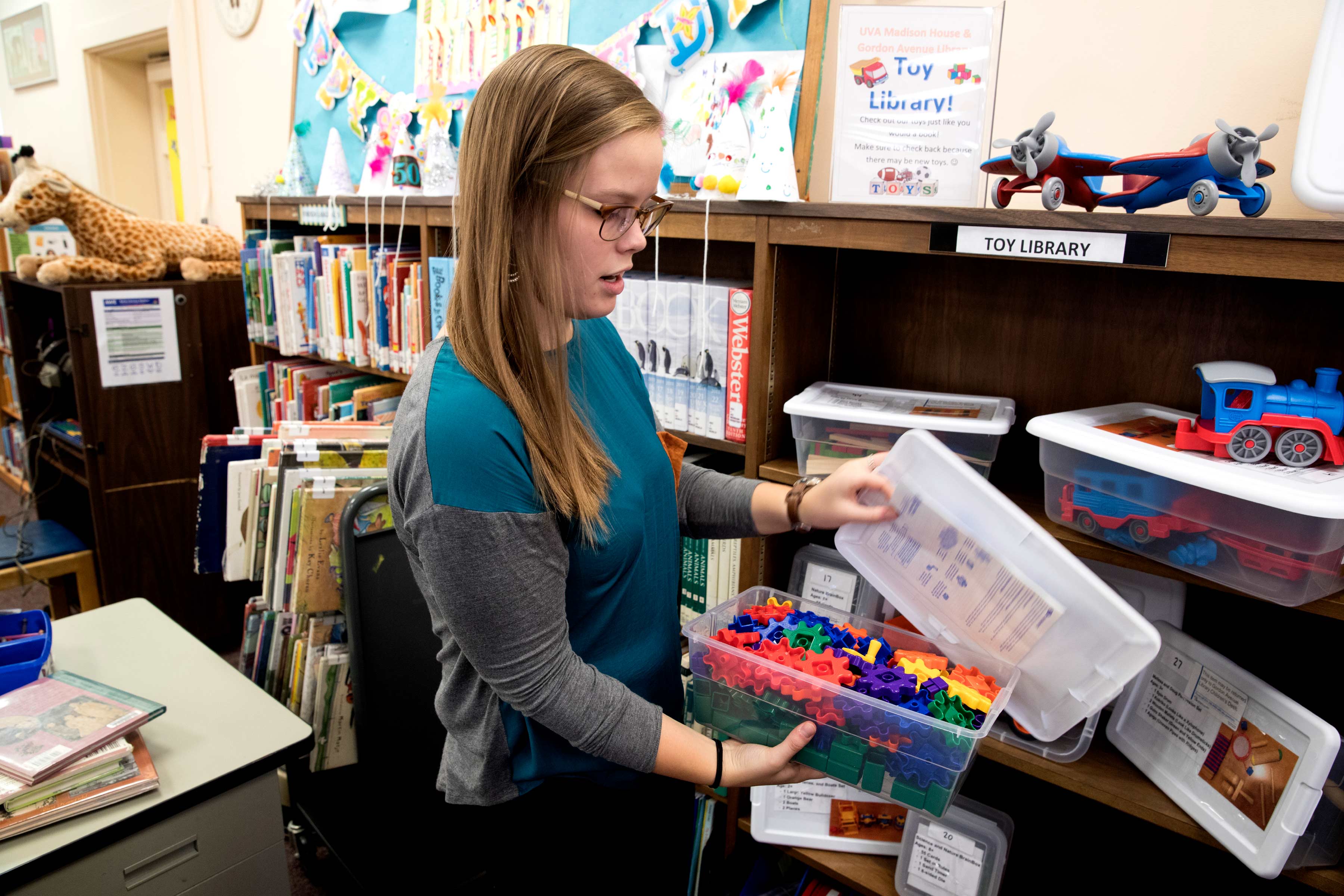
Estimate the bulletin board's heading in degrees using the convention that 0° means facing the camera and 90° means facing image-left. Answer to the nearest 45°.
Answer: approximately 0°

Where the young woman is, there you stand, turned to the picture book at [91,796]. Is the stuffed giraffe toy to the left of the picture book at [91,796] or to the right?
right

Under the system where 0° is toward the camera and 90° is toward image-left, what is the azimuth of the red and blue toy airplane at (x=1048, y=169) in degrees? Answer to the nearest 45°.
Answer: approximately 45°

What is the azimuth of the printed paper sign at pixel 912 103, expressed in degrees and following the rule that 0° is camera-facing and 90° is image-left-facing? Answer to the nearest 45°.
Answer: approximately 0°

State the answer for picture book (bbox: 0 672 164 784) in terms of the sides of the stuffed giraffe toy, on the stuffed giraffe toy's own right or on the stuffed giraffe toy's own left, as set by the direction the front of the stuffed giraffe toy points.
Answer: on the stuffed giraffe toy's own left

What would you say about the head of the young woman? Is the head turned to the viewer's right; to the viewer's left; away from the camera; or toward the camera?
to the viewer's right

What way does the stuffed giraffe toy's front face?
to the viewer's left
